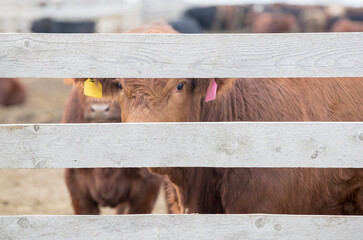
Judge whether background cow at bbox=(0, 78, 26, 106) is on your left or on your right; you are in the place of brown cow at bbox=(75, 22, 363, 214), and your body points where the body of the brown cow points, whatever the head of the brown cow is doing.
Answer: on your right

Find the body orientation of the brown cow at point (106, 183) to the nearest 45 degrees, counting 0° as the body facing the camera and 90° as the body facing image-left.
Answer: approximately 0°

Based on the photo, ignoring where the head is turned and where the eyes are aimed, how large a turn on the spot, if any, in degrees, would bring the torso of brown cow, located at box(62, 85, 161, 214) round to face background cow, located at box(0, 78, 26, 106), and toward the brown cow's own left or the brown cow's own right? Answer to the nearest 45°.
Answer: approximately 180°

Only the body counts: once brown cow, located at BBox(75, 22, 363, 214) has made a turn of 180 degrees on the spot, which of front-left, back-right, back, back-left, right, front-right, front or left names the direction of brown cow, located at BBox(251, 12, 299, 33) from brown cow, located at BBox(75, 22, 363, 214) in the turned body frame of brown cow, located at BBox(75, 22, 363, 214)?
front-left
